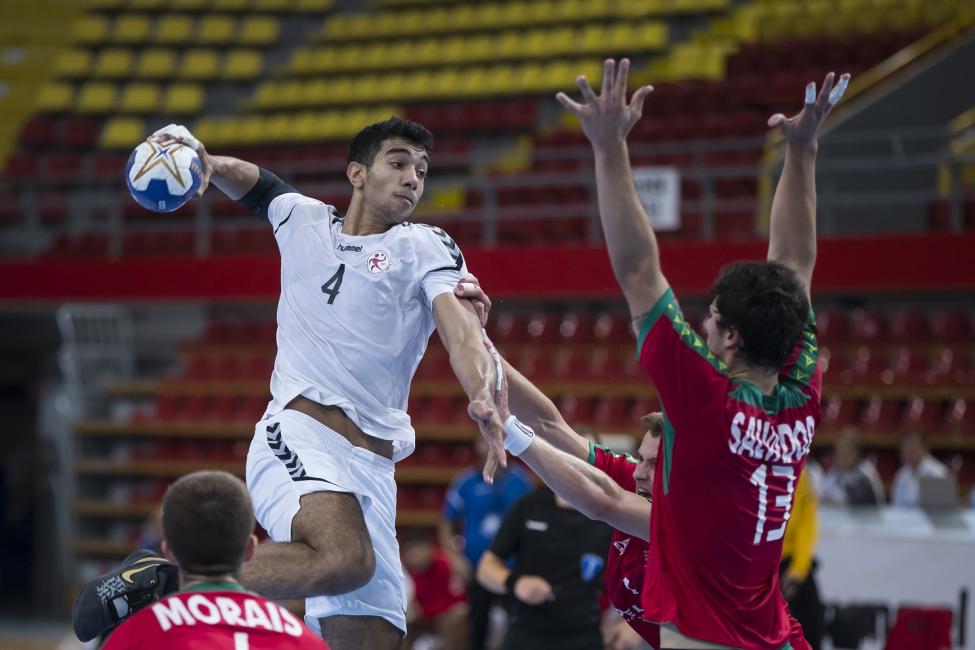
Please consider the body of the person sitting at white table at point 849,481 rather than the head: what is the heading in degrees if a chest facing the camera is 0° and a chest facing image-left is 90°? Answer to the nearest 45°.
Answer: approximately 0°

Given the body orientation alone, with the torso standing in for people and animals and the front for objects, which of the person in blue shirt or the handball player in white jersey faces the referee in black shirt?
the person in blue shirt

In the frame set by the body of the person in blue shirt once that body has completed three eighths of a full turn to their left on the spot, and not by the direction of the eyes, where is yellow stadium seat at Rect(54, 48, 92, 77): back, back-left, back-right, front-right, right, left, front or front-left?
left

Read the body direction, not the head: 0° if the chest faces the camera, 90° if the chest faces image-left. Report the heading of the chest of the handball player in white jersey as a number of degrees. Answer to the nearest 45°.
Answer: approximately 315°

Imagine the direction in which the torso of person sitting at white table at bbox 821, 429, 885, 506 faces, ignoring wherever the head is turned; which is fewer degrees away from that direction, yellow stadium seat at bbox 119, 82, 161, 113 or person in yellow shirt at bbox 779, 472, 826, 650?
the person in yellow shirt

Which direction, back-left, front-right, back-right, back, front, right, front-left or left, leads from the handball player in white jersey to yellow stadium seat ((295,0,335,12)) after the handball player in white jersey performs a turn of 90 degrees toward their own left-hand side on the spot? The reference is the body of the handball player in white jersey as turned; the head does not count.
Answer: front-left

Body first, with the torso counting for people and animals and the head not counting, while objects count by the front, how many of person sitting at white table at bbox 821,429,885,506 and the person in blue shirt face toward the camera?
2
